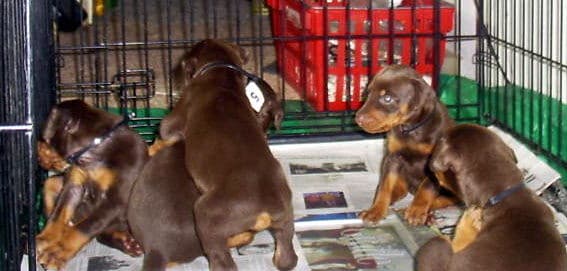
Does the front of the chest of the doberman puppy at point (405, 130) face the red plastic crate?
no

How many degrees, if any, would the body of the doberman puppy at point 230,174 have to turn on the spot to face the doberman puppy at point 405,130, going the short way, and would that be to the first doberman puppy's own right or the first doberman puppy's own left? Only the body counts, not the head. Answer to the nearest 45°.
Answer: approximately 45° to the first doberman puppy's own right

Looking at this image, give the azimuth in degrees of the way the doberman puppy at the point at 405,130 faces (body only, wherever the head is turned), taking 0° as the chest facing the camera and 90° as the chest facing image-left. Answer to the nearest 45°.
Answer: approximately 45°

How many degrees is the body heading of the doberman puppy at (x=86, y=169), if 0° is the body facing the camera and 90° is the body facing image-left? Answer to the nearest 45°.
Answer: approximately 45°

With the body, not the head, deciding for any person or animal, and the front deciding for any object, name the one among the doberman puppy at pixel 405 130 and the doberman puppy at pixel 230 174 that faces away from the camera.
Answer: the doberman puppy at pixel 230 174

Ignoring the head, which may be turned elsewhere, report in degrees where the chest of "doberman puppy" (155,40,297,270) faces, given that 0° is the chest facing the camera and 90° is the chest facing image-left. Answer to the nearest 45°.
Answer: approximately 180°

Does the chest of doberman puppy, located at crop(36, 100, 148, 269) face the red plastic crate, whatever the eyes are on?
no

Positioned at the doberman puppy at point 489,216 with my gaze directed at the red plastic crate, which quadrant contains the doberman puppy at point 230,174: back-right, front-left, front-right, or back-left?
front-left

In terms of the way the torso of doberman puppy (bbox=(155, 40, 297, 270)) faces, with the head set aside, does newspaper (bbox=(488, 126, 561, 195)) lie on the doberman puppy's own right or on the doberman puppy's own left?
on the doberman puppy's own right

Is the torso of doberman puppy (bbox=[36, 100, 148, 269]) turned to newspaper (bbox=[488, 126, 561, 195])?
no

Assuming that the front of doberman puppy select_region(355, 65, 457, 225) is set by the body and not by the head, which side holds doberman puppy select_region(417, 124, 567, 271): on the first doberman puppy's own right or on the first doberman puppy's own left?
on the first doberman puppy's own left

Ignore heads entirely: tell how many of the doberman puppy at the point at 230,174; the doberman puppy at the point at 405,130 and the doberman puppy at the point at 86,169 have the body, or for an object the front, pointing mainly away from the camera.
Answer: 1

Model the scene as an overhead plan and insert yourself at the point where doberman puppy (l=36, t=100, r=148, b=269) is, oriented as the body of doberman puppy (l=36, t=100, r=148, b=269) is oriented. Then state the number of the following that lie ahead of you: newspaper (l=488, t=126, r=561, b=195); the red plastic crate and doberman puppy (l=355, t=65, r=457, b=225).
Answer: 0
